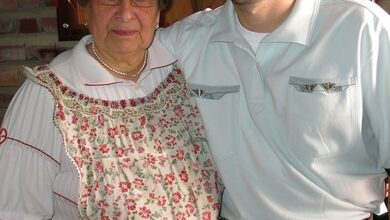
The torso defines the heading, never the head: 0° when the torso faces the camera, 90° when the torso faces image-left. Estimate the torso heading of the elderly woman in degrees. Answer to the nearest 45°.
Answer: approximately 315°
